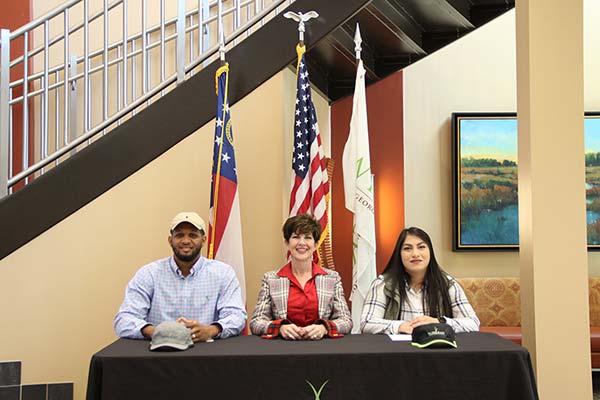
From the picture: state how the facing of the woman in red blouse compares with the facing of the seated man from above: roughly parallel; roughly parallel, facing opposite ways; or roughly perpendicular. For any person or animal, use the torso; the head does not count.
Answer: roughly parallel

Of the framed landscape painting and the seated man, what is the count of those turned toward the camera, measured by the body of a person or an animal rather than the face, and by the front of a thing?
2

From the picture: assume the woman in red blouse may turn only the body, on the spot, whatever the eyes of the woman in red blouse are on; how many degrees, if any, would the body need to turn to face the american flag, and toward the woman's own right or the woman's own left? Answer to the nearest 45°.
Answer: approximately 180°

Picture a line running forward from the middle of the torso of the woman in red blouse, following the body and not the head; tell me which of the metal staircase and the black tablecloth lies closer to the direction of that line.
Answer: the black tablecloth

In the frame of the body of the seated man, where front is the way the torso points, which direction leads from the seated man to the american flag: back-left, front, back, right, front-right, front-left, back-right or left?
back-left

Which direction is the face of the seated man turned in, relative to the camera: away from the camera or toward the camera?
toward the camera

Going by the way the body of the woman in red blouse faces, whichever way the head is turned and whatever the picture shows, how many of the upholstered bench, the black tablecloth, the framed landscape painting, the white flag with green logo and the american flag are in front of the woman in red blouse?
1

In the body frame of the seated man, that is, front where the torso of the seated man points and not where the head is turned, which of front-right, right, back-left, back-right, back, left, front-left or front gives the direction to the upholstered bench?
back-left

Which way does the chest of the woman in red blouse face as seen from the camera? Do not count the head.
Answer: toward the camera

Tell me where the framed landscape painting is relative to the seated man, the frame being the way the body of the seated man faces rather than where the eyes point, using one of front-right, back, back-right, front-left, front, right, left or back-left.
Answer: back-left

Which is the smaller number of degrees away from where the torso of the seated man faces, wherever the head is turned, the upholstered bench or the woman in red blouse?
the woman in red blouse

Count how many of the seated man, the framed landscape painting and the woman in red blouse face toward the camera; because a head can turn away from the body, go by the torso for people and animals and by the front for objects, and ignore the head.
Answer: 3

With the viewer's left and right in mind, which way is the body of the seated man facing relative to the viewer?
facing the viewer

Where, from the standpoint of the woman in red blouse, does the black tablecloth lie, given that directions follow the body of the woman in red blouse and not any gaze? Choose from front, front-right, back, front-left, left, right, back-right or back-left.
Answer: front

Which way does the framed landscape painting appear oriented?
toward the camera

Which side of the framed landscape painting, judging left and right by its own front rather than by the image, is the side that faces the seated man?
front
